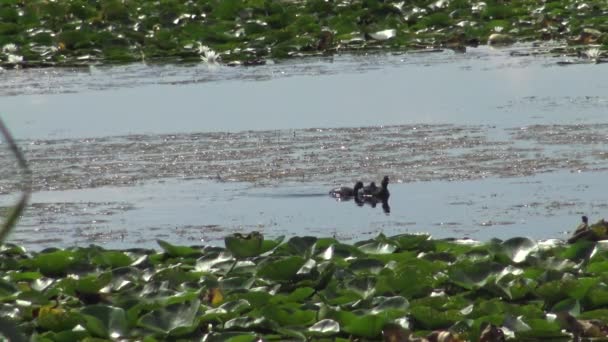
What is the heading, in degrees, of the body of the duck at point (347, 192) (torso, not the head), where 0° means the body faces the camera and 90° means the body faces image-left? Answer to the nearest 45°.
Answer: approximately 270°

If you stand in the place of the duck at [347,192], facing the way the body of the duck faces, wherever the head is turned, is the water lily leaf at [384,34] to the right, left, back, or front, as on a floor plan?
left

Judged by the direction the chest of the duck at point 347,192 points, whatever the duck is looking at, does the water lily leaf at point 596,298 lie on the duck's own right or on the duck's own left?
on the duck's own right

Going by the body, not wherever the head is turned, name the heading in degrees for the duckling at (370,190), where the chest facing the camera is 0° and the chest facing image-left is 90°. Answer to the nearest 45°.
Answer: approximately 270°

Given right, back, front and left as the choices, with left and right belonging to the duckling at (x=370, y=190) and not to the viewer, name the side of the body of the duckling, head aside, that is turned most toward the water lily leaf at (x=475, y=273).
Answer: right

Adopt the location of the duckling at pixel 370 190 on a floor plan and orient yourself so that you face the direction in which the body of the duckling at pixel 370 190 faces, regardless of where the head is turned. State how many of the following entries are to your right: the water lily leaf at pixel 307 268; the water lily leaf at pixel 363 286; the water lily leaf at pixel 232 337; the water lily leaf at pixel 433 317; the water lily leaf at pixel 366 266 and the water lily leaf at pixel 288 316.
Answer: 6

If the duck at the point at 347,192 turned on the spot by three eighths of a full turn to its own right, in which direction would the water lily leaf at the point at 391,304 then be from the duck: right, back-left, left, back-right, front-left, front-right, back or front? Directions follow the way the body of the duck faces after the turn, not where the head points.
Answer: front-left

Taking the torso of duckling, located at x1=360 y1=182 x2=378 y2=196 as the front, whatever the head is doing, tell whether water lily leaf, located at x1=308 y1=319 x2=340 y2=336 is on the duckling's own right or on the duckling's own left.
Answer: on the duckling's own right
